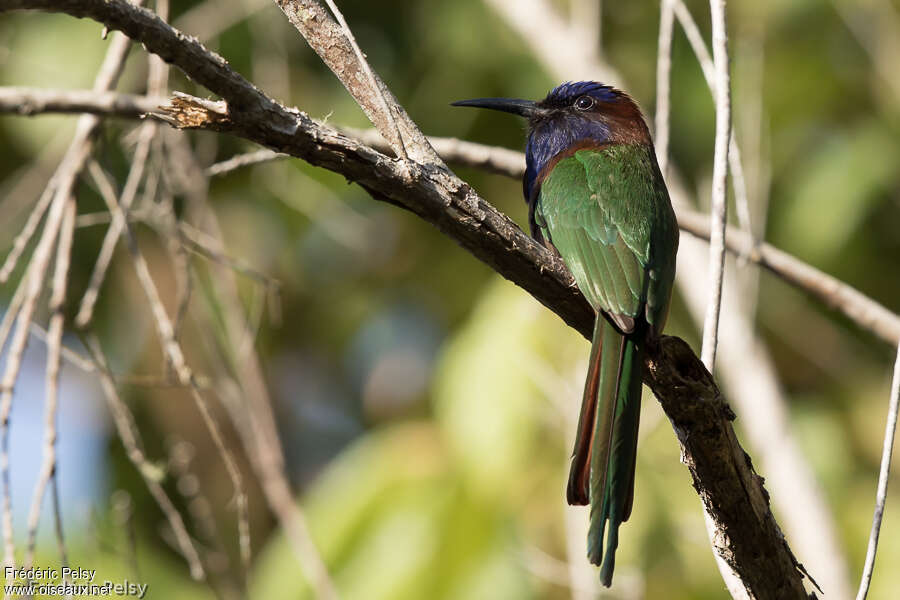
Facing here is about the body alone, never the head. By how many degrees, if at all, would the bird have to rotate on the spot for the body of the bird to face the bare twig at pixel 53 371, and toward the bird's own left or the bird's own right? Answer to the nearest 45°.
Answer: approximately 45° to the bird's own left

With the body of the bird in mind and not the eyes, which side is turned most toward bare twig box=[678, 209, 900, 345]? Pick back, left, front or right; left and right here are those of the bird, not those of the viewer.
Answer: right

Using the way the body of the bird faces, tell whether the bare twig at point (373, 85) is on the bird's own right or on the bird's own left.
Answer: on the bird's own left

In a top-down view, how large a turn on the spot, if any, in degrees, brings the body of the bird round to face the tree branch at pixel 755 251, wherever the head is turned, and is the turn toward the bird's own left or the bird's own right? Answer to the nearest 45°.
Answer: approximately 90° to the bird's own right

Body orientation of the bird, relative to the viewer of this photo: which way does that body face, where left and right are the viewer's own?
facing away from the viewer and to the left of the viewer

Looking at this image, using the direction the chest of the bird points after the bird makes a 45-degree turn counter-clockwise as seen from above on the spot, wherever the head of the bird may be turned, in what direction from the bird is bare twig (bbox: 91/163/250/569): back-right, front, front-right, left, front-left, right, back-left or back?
front
